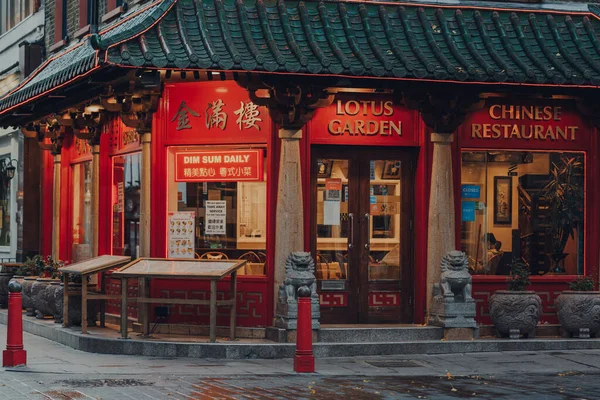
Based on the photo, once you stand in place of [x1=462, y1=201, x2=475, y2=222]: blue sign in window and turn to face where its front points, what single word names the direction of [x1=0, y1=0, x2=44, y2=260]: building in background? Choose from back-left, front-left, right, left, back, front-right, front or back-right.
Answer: back-right

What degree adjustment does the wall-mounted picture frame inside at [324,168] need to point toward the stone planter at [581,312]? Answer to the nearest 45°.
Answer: approximately 90° to its left

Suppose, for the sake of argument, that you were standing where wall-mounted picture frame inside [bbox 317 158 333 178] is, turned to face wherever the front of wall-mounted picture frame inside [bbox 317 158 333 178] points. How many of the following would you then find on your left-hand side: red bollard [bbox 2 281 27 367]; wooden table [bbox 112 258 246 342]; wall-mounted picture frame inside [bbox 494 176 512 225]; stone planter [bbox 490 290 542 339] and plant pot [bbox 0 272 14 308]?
2

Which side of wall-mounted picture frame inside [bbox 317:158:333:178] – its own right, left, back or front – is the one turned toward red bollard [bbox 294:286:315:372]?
front

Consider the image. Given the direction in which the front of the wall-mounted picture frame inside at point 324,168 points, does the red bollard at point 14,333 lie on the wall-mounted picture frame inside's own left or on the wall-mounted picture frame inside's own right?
on the wall-mounted picture frame inside's own right

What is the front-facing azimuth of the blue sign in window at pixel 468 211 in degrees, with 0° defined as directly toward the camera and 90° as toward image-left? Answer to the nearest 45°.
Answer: approximately 0°

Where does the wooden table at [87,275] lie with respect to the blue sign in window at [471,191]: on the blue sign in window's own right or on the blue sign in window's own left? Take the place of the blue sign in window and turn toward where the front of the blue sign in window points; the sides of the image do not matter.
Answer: on the blue sign in window's own right

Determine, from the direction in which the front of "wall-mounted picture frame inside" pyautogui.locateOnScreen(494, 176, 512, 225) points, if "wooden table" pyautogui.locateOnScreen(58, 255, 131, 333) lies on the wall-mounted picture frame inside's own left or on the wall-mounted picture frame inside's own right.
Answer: on the wall-mounted picture frame inside's own right
